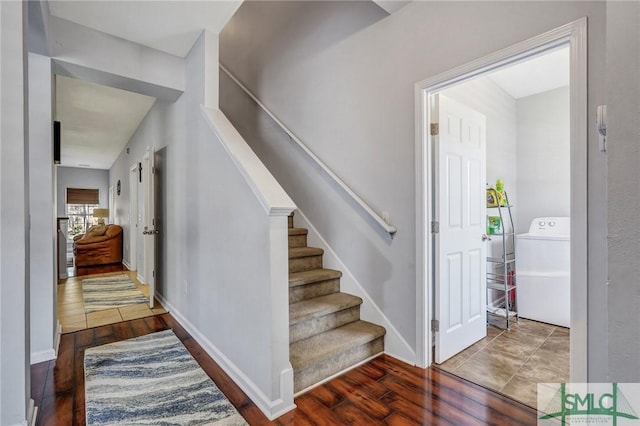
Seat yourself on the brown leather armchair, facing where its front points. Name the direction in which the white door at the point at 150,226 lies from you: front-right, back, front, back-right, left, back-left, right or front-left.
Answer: left

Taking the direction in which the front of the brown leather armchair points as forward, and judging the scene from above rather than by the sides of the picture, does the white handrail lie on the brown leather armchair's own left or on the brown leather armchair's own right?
on the brown leather armchair's own left

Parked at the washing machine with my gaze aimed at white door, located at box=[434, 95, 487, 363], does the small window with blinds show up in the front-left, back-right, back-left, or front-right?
front-right
